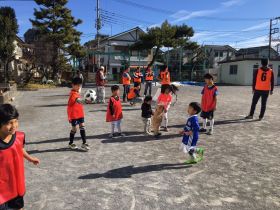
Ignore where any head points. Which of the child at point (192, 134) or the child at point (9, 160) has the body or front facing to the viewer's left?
the child at point (192, 134)

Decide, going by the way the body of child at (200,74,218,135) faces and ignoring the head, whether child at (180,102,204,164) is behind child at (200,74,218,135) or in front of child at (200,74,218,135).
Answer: in front

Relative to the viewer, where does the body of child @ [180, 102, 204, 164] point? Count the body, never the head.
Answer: to the viewer's left

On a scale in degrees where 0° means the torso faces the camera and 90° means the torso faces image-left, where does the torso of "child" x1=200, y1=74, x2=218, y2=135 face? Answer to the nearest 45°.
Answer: approximately 45°

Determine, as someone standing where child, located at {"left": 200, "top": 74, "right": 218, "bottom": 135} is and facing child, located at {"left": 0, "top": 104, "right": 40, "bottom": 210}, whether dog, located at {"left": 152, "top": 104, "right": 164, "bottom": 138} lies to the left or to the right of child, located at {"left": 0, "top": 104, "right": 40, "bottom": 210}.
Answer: right

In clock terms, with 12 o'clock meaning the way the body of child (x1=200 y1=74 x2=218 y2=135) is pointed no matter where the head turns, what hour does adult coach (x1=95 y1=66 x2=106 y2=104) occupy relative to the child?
The adult coach is roughly at 3 o'clock from the child.

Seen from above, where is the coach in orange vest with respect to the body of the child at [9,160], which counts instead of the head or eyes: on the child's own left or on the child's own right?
on the child's own left

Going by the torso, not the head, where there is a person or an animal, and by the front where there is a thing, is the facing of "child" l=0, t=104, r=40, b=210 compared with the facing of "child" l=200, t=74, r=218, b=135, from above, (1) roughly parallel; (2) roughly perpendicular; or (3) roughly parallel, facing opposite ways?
roughly perpendicular

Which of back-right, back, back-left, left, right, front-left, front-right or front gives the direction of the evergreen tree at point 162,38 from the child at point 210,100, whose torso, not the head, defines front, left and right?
back-right

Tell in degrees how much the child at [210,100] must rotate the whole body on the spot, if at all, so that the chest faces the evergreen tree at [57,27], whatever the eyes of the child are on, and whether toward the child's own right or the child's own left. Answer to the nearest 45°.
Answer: approximately 90° to the child's own right

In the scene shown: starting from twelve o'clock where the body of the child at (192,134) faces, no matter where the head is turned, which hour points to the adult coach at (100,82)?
The adult coach is roughly at 2 o'clock from the child.
